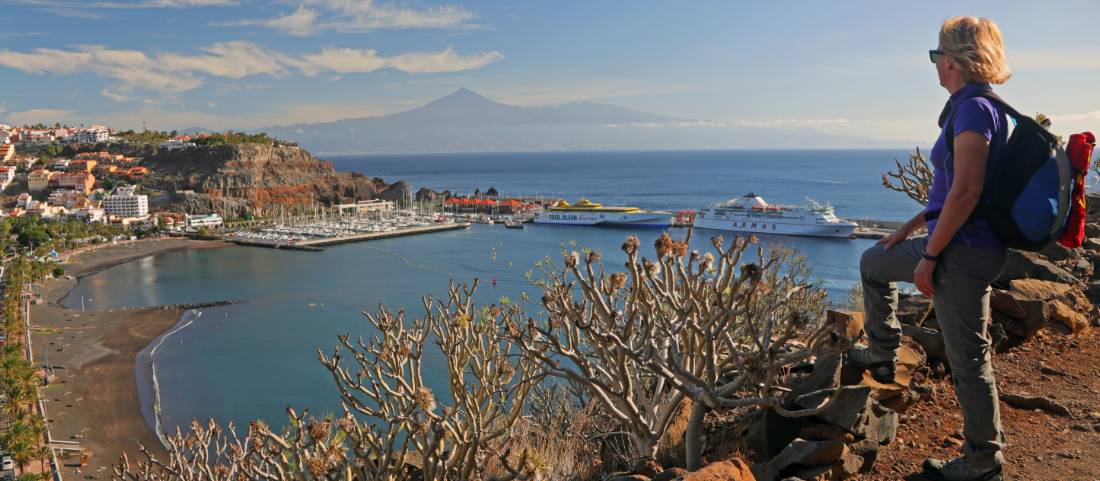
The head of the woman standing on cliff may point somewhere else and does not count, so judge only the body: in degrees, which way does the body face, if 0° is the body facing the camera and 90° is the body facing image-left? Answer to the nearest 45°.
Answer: approximately 90°

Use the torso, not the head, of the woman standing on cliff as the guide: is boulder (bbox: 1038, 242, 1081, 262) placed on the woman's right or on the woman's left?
on the woman's right

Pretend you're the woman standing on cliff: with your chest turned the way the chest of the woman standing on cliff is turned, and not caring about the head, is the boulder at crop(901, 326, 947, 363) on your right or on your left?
on your right

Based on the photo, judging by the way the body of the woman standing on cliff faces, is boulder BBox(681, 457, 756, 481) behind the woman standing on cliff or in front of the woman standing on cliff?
in front

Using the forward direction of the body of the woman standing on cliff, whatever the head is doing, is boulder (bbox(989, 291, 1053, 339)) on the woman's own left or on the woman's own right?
on the woman's own right

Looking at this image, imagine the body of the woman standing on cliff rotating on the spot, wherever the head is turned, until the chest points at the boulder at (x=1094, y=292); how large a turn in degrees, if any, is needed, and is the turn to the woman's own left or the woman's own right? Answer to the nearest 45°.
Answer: approximately 90° to the woman's own right

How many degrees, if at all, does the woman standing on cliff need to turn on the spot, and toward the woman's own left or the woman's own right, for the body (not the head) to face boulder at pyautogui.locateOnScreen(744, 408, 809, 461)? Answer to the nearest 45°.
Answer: approximately 45° to the woman's own right

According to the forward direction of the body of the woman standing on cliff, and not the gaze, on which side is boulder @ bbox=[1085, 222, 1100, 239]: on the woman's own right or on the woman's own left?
on the woman's own right

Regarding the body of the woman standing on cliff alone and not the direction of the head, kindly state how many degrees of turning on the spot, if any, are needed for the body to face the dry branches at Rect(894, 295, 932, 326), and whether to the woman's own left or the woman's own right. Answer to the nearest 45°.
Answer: approximately 90° to the woman's own right

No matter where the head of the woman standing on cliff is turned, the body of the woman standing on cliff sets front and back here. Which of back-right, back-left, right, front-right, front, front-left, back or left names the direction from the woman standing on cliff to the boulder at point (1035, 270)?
right

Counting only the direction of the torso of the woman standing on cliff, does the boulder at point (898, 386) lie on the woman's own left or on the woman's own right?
on the woman's own right

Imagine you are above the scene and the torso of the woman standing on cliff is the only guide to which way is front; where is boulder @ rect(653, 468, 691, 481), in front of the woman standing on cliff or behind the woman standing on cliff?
in front

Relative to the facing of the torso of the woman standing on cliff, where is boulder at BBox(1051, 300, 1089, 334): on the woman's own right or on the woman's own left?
on the woman's own right
